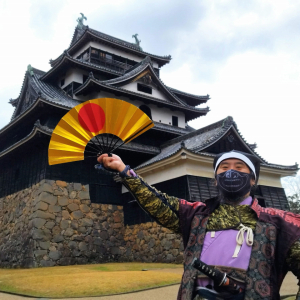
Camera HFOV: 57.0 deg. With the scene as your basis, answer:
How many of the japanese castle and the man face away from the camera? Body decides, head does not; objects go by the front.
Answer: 0

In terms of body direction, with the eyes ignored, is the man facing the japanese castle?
no

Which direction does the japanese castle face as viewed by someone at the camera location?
facing the viewer and to the right of the viewer

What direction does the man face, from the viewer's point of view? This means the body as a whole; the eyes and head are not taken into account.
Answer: toward the camera

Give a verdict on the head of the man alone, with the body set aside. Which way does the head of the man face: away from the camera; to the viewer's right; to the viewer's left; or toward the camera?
toward the camera

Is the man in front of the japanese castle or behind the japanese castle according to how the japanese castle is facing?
in front
